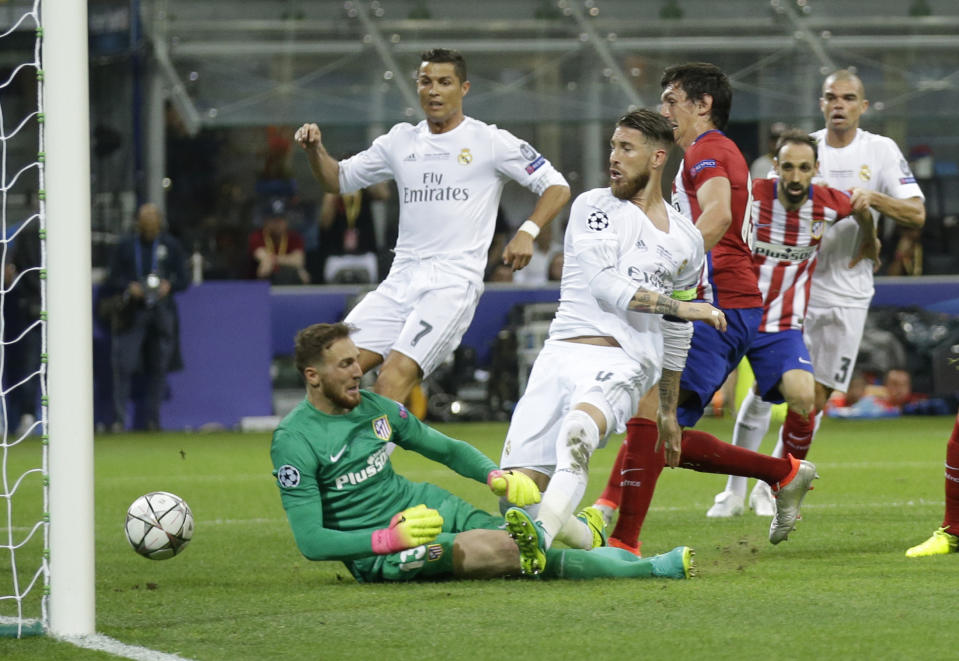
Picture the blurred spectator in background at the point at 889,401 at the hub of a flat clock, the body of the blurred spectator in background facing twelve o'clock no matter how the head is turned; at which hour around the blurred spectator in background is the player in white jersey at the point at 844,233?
The player in white jersey is roughly at 12 o'clock from the blurred spectator in background.

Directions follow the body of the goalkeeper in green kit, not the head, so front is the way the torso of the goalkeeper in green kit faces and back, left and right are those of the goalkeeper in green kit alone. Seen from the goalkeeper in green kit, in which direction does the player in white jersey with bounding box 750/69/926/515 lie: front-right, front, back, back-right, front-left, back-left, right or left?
left

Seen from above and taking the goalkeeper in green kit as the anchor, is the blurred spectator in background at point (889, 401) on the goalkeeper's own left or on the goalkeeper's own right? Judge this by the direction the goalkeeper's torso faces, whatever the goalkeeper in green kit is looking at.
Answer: on the goalkeeper's own left

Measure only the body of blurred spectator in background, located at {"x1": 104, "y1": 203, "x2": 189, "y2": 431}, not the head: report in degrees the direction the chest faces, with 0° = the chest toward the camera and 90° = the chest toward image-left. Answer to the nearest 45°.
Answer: approximately 0°

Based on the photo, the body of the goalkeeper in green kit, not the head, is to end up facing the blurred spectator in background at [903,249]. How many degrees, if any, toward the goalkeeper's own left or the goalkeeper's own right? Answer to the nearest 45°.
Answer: approximately 90° to the goalkeeper's own left

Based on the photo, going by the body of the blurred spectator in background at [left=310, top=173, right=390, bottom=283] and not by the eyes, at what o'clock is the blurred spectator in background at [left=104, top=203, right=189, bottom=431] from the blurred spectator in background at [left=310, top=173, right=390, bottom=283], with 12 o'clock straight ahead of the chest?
the blurred spectator in background at [left=104, top=203, right=189, bottom=431] is roughly at 2 o'clock from the blurred spectator in background at [left=310, top=173, right=390, bottom=283].

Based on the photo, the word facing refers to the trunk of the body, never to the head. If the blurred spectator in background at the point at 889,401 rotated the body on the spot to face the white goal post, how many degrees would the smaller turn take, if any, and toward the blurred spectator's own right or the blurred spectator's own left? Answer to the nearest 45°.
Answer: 0° — they already face it
